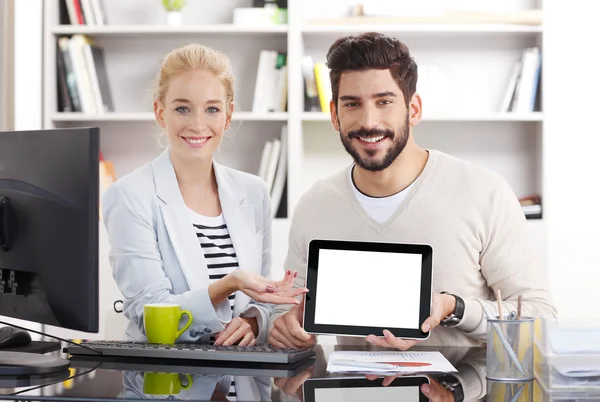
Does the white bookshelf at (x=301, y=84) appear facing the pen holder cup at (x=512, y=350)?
yes

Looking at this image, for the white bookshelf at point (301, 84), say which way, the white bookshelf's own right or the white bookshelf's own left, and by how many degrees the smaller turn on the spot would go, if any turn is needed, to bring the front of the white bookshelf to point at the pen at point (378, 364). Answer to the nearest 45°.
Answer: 0° — it already faces it

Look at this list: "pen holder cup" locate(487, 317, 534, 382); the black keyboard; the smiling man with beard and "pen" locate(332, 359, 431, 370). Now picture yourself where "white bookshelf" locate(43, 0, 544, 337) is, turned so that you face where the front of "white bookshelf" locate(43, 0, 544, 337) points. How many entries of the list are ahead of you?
4

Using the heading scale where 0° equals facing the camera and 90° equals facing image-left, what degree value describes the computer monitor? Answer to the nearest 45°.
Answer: approximately 225°

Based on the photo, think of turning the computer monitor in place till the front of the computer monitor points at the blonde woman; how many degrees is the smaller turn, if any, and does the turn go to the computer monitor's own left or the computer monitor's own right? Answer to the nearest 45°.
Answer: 0° — it already faces them

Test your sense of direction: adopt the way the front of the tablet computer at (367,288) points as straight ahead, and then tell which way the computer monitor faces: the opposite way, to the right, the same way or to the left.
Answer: the opposite way

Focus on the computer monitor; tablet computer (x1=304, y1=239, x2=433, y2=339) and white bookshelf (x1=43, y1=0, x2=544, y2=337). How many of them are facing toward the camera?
2

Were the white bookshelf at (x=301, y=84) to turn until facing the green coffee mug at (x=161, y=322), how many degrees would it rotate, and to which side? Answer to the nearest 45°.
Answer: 0° — it already faces it

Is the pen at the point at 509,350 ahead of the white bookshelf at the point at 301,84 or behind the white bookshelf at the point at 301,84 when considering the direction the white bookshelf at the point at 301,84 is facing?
ahead

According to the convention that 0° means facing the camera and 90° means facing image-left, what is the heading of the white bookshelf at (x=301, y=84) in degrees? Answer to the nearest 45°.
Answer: approximately 0°

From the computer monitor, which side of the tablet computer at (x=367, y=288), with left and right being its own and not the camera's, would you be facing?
right

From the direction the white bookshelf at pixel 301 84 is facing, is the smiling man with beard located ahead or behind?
ahead

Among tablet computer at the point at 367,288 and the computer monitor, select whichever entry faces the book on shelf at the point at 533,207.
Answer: the computer monitor

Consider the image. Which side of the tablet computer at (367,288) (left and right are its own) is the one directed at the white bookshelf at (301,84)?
back
